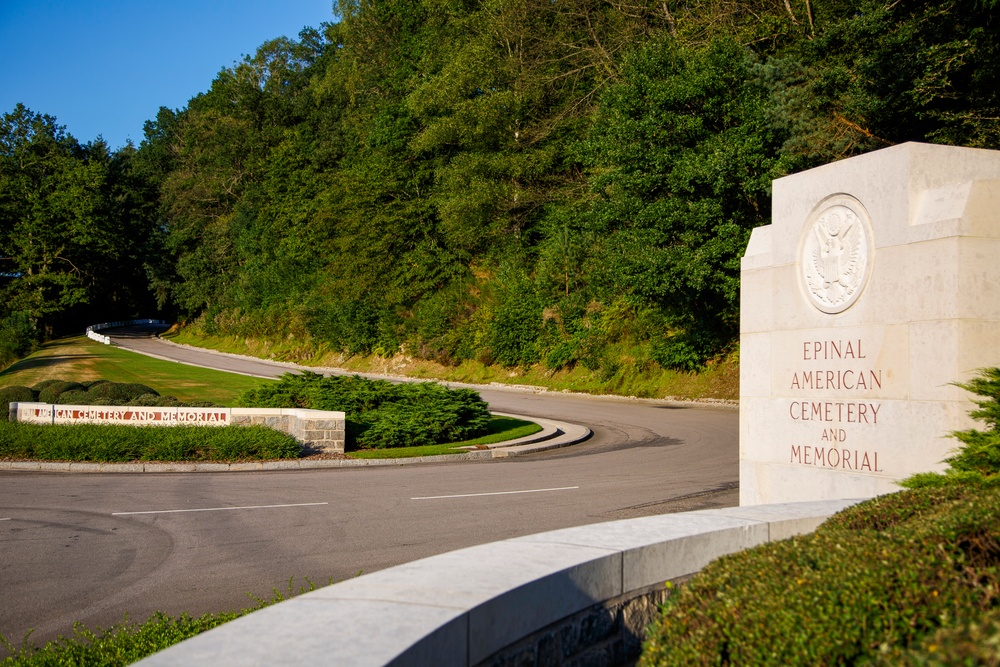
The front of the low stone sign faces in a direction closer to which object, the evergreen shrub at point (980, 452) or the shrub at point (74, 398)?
the evergreen shrub

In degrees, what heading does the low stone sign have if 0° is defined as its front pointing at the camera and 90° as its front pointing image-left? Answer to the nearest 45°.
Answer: approximately 45°

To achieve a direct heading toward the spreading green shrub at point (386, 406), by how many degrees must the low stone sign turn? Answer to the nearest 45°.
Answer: approximately 135° to its left

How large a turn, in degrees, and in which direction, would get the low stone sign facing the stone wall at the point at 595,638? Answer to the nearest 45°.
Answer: approximately 45° to its left

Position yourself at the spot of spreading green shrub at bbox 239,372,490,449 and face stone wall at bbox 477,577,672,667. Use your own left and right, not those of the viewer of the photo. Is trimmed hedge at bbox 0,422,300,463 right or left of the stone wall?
right

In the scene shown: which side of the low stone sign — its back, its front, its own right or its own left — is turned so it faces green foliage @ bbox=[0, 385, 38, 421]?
right

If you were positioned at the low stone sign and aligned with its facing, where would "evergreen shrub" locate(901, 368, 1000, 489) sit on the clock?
The evergreen shrub is roughly at 10 o'clock from the low stone sign.

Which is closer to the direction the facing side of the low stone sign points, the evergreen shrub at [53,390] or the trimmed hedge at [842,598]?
the trimmed hedge

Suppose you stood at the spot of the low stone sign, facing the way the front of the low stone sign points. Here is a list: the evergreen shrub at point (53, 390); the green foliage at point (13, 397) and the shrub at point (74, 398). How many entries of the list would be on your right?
3

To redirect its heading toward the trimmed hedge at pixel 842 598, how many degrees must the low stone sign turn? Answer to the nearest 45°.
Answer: approximately 45° to its left

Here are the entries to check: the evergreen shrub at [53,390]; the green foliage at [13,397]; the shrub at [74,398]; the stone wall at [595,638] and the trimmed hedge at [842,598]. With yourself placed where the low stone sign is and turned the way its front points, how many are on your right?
3

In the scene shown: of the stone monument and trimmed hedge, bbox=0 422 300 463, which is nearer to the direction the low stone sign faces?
the trimmed hedge

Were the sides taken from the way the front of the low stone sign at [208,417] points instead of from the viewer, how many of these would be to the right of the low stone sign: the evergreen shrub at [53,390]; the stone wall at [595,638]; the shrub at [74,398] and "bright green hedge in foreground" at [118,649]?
2
